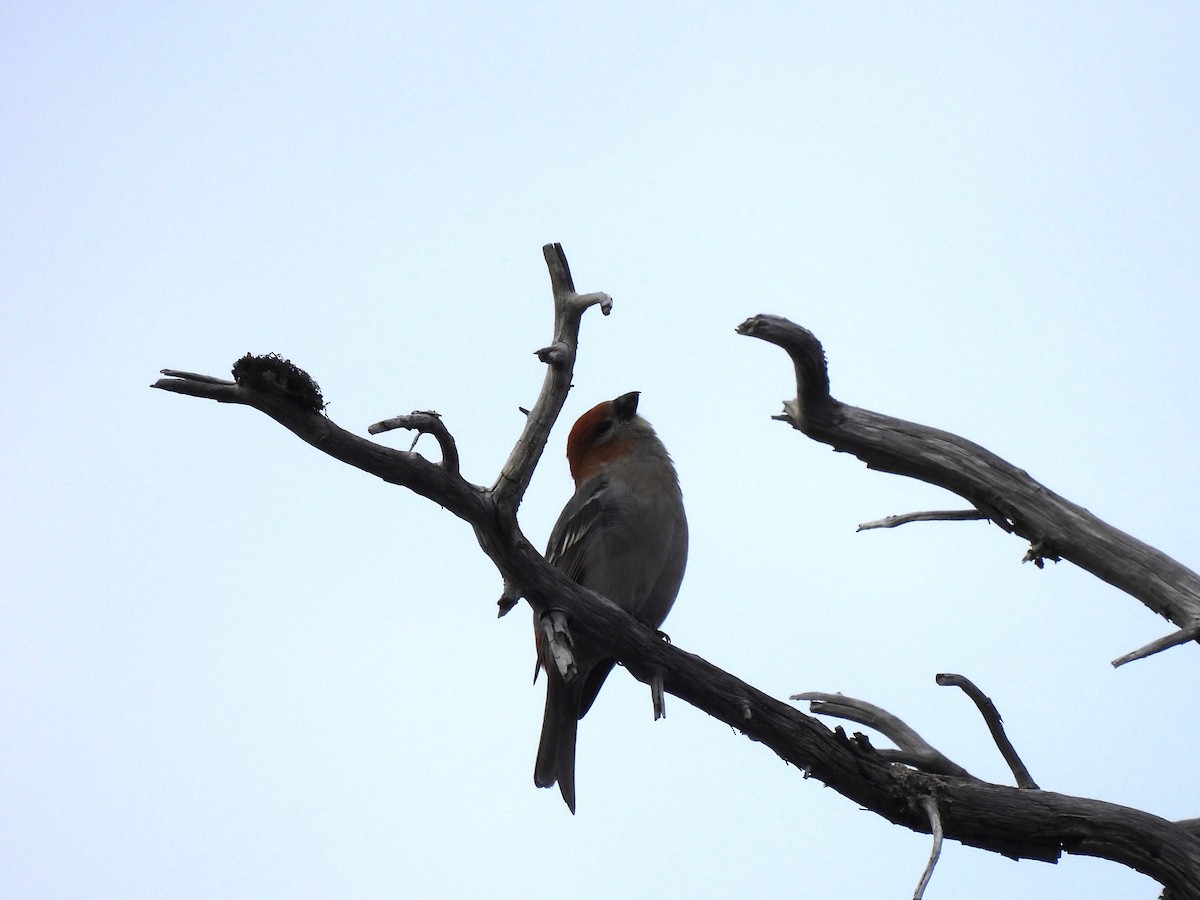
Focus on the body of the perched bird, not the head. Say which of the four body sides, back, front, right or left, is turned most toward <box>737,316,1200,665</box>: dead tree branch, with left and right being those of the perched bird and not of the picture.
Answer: front
